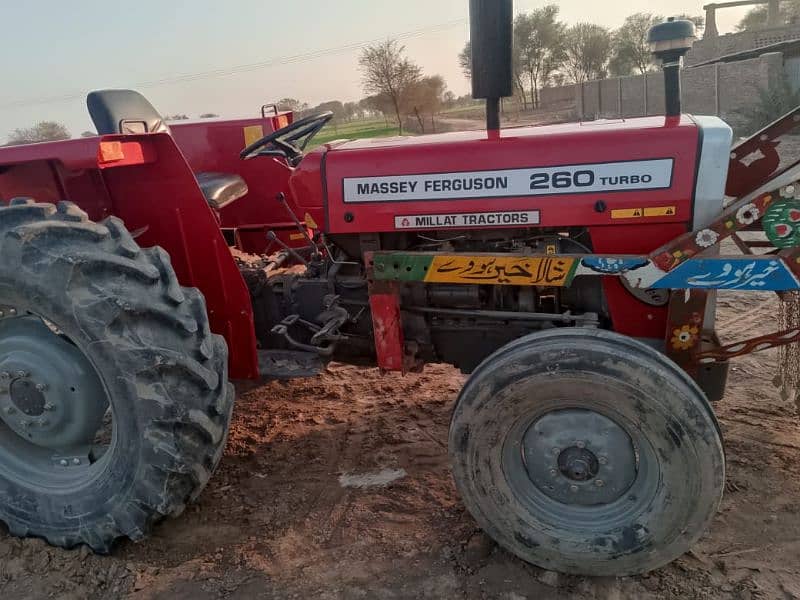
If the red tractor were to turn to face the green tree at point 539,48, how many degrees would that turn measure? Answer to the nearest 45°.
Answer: approximately 90° to its left

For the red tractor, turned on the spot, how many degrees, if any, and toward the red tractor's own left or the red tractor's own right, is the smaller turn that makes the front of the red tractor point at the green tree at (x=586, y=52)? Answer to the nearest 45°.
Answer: approximately 90° to the red tractor's own left

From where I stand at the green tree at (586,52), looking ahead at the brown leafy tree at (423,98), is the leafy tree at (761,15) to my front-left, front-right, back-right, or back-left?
back-left

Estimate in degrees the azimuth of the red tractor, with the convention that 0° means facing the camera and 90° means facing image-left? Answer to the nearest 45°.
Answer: approximately 270°

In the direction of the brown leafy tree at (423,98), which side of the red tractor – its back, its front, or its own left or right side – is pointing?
left
